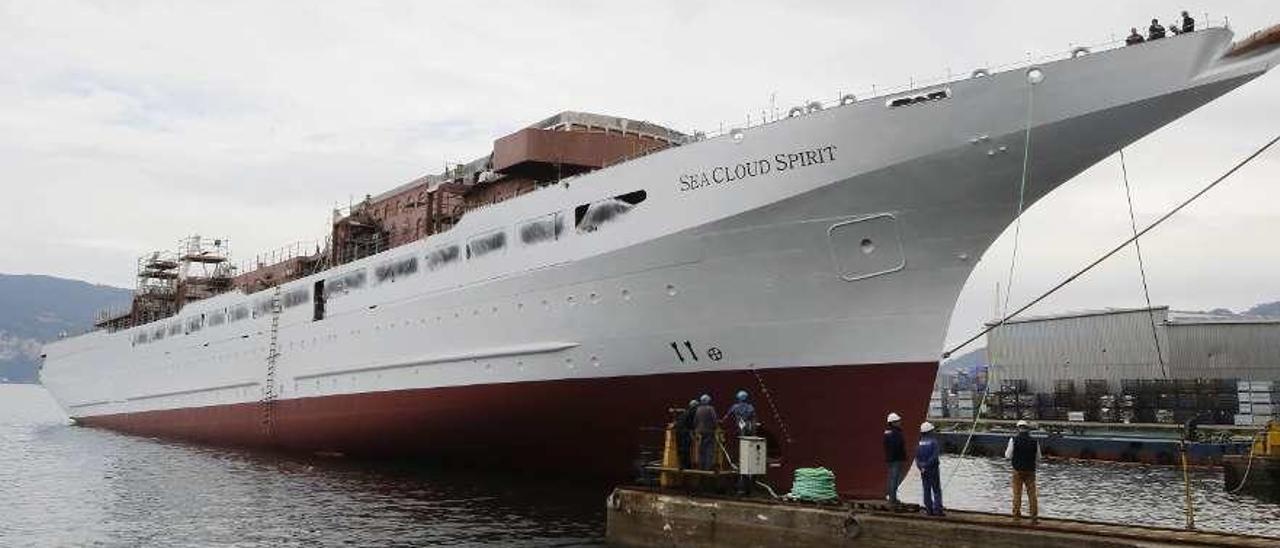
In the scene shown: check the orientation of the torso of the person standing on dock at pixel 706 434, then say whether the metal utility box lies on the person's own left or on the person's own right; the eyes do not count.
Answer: on the person's own right

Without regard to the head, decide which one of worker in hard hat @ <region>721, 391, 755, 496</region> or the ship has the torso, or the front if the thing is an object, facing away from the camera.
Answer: the worker in hard hat

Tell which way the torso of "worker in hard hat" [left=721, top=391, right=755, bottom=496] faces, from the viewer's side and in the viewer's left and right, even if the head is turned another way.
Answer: facing away from the viewer

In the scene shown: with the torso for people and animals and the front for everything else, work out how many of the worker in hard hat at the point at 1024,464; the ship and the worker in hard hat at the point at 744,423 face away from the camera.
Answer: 2

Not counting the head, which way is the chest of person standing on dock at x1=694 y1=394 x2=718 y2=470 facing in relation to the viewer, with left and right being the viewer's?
facing away from the viewer

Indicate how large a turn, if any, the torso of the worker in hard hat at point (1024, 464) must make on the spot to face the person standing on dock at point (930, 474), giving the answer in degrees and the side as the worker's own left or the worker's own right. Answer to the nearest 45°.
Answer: approximately 90° to the worker's own left

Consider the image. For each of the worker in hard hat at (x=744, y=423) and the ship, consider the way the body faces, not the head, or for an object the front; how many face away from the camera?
1

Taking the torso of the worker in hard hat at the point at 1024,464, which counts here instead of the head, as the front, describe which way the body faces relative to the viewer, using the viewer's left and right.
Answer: facing away from the viewer

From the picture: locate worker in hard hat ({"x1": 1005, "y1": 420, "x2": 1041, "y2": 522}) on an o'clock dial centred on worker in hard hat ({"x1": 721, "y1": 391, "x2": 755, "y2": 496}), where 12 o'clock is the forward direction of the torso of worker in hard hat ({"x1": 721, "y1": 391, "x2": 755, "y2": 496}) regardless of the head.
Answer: worker in hard hat ({"x1": 1005, "y1": 420, "x2": 1041, "y2": 522}) is roughly at 4 o'clock from worker in hard hat ({"x1": 721, "y1": 391, "x2": 755, "y2": 496}).

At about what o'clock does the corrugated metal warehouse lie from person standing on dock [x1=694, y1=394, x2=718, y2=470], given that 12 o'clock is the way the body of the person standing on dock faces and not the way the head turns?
The corrugated metal warehouse is roughly at 1 o'clock from the person standing on dock.

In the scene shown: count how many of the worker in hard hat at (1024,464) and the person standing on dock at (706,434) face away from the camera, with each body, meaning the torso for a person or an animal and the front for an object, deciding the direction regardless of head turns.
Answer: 2

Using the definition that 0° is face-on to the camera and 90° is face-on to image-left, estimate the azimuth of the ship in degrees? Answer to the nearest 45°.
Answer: approximately 315°
